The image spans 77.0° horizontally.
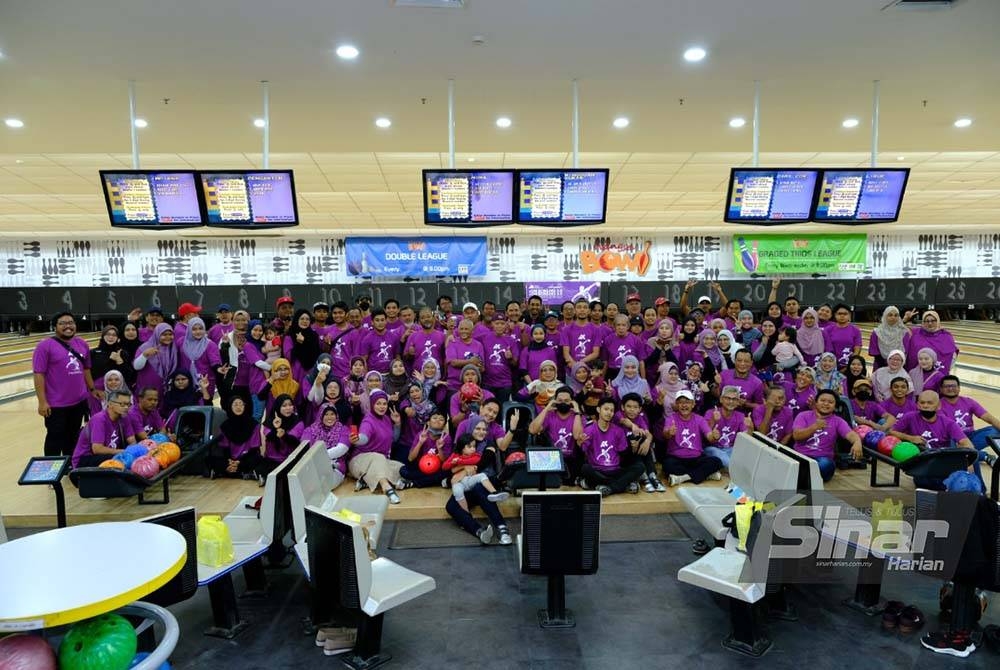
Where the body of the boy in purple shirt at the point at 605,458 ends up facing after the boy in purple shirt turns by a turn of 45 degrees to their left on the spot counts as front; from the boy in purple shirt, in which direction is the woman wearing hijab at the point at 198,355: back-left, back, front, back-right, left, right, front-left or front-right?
back-right

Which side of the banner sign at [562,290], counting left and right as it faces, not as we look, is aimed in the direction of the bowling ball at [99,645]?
front

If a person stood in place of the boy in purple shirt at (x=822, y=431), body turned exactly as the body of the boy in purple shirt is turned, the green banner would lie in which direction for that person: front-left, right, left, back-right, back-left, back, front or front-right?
back

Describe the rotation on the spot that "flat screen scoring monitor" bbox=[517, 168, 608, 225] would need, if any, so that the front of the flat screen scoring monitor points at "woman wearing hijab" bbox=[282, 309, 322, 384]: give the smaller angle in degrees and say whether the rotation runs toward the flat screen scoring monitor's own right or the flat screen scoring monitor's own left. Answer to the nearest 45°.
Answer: approximately 90° to the flat screen scoring monitor's own right

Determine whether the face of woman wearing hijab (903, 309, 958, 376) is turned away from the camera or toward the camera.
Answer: toward the camera

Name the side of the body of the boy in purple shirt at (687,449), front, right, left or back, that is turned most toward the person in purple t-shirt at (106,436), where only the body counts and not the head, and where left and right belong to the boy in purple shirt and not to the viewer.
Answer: right

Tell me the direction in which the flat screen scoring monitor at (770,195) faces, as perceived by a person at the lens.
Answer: facing the viewer

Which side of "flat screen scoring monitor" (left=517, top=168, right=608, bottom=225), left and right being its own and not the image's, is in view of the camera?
front

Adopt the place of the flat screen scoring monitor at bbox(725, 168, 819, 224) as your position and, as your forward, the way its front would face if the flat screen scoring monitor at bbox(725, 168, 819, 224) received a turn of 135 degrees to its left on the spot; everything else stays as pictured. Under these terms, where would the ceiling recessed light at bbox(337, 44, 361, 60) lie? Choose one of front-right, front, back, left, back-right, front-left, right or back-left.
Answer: back

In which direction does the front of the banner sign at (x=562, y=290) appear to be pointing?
toward the camera

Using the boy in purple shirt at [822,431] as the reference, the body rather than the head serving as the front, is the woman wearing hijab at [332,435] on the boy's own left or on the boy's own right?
on the boy's own right

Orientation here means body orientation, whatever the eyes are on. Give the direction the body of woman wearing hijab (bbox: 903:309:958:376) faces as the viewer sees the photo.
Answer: toward the camera

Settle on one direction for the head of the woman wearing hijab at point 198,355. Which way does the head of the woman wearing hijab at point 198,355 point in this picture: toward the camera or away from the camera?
toward the camera
